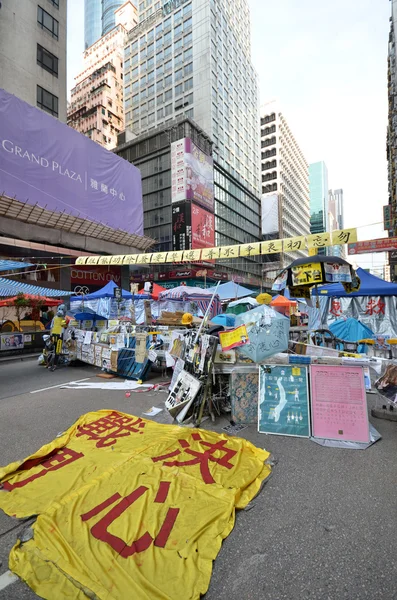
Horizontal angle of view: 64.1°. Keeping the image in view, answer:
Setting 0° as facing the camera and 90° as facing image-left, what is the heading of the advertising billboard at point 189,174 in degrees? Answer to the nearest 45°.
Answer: approximately 315°

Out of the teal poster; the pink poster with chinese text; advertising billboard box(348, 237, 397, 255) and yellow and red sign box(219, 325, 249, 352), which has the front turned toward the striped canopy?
the advertising billboard

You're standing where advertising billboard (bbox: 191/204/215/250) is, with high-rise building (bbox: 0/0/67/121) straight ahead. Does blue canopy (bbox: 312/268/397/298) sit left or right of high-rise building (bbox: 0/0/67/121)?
left

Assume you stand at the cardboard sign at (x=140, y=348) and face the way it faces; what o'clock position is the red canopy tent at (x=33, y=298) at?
The red canopy tent is roughly at 5 o'clock from the cardboard sign.

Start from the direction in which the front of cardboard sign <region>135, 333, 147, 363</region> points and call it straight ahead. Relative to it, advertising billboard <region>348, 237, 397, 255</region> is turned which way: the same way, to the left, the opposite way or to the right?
to the right

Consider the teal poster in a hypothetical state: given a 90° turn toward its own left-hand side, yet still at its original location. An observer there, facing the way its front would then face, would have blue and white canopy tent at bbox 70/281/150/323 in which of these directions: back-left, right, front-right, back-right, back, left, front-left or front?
back-left

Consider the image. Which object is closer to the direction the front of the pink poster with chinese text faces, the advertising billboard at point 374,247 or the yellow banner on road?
the yellow banner on road

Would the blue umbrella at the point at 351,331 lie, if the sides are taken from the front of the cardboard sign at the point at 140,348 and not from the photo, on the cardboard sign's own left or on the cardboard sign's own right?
on the cardboard sign's own left

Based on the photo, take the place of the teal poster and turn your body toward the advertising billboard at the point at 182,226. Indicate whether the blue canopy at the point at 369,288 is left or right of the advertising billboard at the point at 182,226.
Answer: right

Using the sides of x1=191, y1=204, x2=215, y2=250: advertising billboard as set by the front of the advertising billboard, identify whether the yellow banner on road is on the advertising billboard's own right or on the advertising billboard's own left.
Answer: on the advertising billboard's own right

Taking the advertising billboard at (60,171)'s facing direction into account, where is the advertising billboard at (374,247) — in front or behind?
in front
